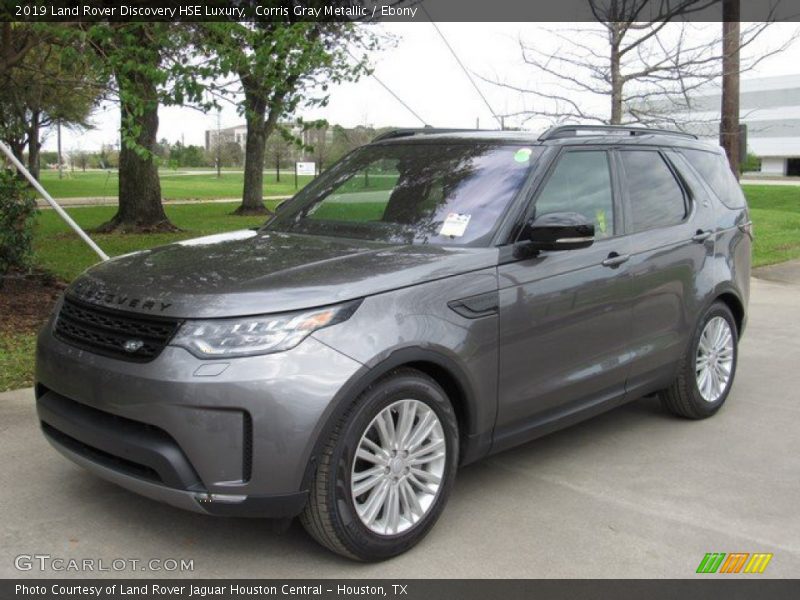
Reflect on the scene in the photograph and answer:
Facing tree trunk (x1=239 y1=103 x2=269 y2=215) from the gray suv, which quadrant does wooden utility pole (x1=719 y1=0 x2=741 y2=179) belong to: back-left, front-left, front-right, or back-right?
front-right

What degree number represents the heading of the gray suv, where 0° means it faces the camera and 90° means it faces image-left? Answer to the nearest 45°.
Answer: approximately 45°

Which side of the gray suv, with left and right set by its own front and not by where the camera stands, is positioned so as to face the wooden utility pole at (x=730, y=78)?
back

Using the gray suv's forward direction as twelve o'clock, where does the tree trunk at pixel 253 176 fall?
The tree trunk is roughly at 4 o'clock from the gray suv.

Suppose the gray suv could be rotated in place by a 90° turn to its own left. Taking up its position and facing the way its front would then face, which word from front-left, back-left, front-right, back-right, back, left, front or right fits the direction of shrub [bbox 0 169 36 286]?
back
